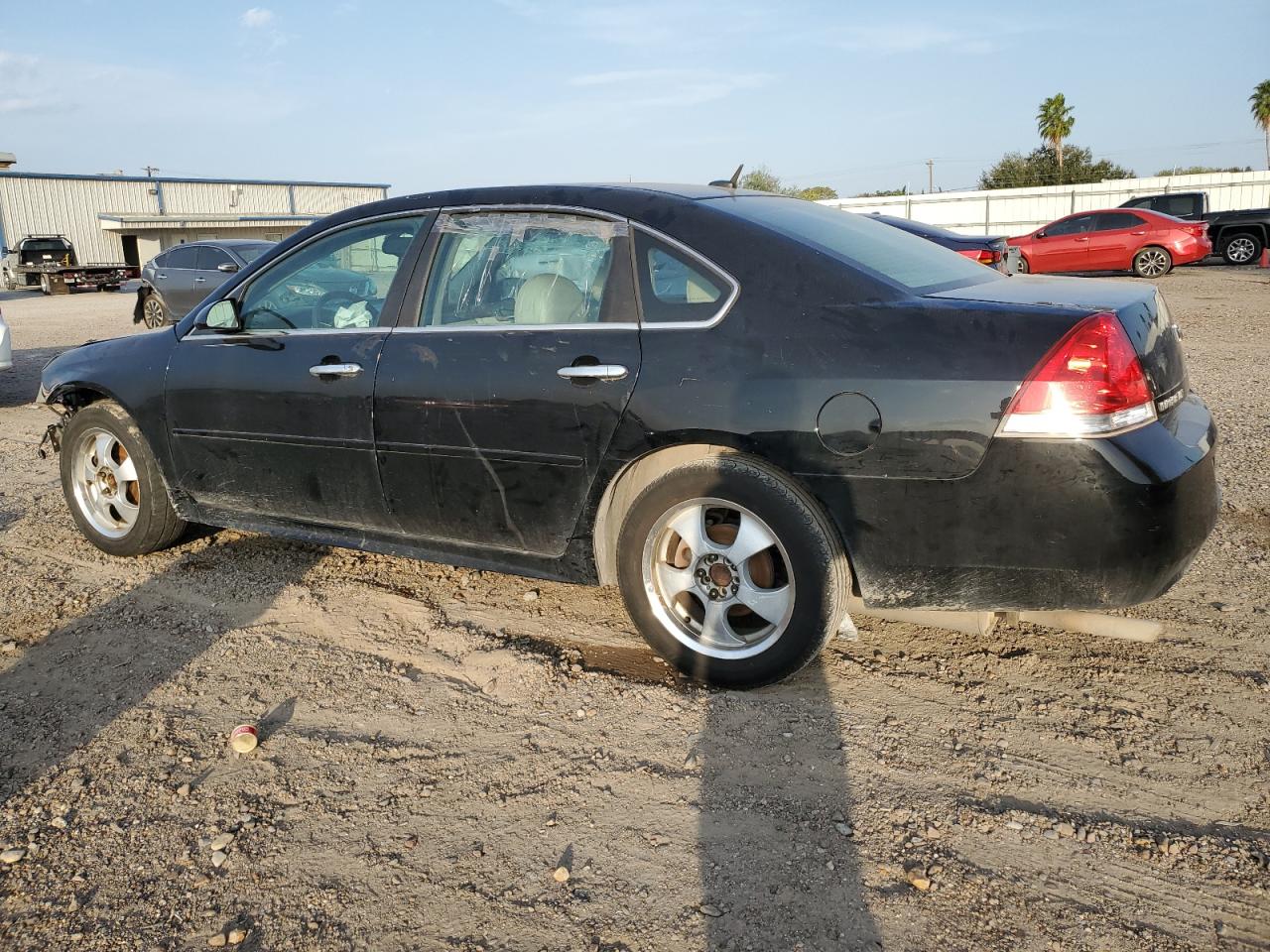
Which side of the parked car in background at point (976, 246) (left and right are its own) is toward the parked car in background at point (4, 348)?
left

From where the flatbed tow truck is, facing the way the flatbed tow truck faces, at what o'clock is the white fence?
The white fence is roughly at 5 o'clock from the flatbed tow truck.

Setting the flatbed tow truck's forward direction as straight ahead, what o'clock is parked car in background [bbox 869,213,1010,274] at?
The parked car in background is roughly at 7 o'clock from the flatbed tow truck.

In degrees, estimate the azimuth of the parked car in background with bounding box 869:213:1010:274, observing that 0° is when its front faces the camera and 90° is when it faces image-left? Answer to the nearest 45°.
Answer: approximately 135°

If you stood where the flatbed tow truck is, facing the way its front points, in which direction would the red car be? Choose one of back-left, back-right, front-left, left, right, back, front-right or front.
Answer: back

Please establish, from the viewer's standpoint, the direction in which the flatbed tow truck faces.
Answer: facing away from the viewer and to the left of the viewer

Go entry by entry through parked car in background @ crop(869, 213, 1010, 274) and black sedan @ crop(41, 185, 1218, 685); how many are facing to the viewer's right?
0

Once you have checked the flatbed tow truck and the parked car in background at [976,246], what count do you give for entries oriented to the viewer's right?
0

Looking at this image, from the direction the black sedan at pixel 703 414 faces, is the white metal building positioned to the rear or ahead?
ahead

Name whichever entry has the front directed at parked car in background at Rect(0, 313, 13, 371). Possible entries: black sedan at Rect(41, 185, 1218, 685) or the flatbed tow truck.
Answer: the black sedan

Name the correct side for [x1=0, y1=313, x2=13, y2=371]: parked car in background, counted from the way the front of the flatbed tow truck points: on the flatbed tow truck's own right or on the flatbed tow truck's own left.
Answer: on the flatbed tow truck's own left

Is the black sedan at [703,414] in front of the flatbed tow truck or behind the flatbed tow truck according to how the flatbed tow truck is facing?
behind
